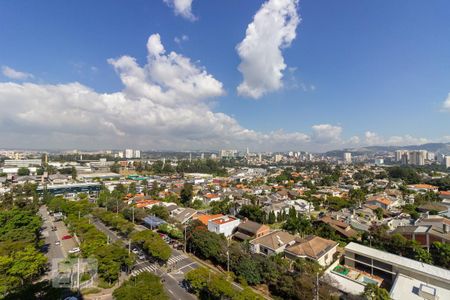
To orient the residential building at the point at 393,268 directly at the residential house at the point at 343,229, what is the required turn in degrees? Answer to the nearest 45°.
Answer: approximately 90° to its right

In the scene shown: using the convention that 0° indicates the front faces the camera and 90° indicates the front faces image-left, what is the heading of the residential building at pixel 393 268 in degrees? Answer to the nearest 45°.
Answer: approximately 45°

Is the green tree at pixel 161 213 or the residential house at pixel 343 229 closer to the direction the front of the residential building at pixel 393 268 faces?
the green tree

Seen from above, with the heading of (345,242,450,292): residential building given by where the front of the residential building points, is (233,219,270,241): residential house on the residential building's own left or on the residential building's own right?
on the residential building's own right

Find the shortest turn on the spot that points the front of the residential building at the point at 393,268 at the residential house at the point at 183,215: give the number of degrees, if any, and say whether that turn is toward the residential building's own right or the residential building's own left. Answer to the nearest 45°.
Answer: approximately 45° to the residential building's own right

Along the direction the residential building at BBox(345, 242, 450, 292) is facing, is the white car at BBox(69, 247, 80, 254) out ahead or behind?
ahead

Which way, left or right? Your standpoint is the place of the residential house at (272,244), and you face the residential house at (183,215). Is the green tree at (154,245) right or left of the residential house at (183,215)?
left

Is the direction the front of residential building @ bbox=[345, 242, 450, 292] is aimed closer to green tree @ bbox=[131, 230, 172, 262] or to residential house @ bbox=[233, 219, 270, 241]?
the green tree

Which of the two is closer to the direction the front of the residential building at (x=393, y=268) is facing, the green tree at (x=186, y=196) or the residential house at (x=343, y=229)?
the green tree

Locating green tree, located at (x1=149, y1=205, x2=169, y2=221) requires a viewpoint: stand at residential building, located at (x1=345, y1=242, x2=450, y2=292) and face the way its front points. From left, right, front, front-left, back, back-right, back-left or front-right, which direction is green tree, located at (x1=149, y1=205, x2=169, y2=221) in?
front-right

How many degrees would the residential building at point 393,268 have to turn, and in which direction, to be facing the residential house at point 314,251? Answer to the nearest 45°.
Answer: approximately 45° to its right
